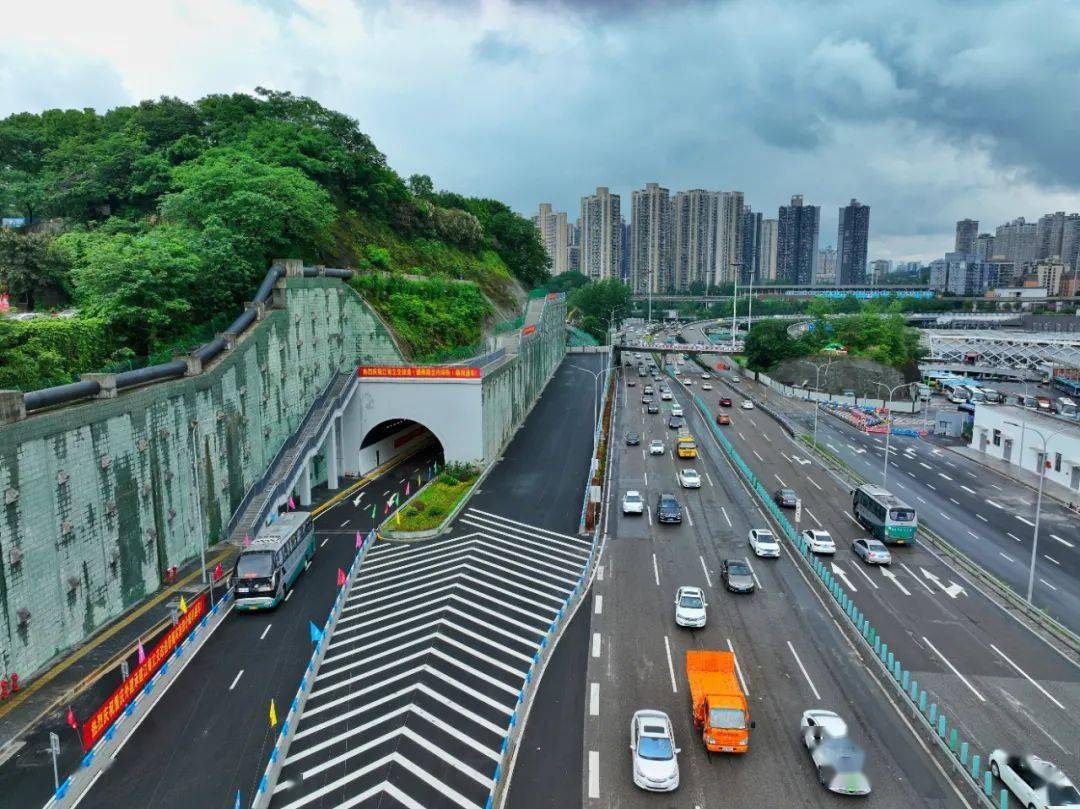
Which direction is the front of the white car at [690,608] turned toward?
toward the camera

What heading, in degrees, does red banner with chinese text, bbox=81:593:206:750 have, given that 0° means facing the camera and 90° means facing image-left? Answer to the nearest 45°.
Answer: approximately 315°

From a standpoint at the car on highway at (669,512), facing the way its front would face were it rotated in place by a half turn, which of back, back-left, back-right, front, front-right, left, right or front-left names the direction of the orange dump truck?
back

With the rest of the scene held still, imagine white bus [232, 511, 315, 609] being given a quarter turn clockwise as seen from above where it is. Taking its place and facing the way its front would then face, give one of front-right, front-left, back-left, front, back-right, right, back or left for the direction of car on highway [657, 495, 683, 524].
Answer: back-right

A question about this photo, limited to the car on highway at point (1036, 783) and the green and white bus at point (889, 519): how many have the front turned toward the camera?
0

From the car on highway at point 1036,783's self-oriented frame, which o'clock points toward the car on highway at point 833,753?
the car on highway at point 833,753 is roughly at 10 o'clock from the car on highway at point 1036,783.

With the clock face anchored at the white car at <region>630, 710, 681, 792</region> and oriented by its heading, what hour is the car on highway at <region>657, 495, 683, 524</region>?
The car on highway is roughly at 6 o'clock from the white car.

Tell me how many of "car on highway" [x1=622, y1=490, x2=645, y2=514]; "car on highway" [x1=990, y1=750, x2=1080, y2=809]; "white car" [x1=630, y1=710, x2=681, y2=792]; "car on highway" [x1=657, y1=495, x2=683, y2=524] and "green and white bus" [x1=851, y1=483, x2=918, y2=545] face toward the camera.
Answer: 3

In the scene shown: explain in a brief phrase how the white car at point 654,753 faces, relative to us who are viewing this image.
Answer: facing the viewer

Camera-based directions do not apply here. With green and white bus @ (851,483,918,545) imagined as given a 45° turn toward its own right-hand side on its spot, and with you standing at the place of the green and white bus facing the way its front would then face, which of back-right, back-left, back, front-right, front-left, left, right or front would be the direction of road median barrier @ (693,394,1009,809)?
back

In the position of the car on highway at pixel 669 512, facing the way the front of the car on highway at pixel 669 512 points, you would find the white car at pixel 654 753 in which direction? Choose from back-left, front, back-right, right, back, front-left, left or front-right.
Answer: front

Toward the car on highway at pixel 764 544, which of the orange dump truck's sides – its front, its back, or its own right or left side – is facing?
back

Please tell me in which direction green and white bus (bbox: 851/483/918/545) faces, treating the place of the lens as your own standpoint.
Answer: facing away from the viewer and to the left of the viewer

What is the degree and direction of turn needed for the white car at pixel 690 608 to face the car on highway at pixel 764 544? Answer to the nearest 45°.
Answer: approximately 180°

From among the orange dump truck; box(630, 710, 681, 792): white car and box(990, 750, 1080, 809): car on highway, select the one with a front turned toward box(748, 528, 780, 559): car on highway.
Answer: box(990, 750, 1080, 809): car on highway

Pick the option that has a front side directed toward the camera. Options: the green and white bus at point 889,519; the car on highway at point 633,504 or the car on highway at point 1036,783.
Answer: the car on highway at point 633,504

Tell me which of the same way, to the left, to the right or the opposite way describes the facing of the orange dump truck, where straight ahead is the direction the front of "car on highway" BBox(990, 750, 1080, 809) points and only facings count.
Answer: the opposite way

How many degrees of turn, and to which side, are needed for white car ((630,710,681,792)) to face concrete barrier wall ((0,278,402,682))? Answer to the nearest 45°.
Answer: approximately 90° to its right

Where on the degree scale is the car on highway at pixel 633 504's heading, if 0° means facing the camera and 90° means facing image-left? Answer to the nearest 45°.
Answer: approximately 0°

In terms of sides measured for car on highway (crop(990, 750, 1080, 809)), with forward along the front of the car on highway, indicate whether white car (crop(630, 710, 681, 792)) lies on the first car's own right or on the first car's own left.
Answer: on the first car's own left
